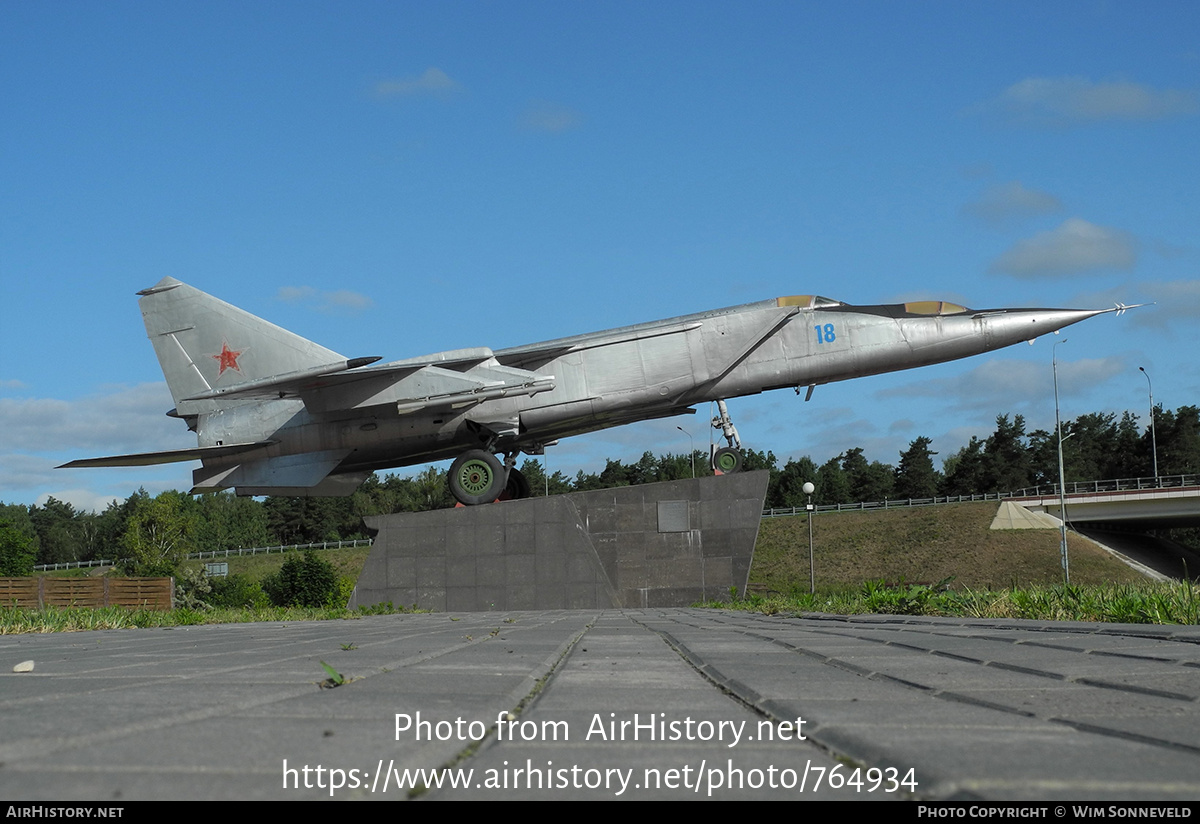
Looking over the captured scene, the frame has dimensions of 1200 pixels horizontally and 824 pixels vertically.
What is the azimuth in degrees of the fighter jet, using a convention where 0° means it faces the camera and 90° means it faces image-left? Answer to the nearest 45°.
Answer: approximately 270°

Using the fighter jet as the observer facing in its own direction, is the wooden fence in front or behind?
behind
